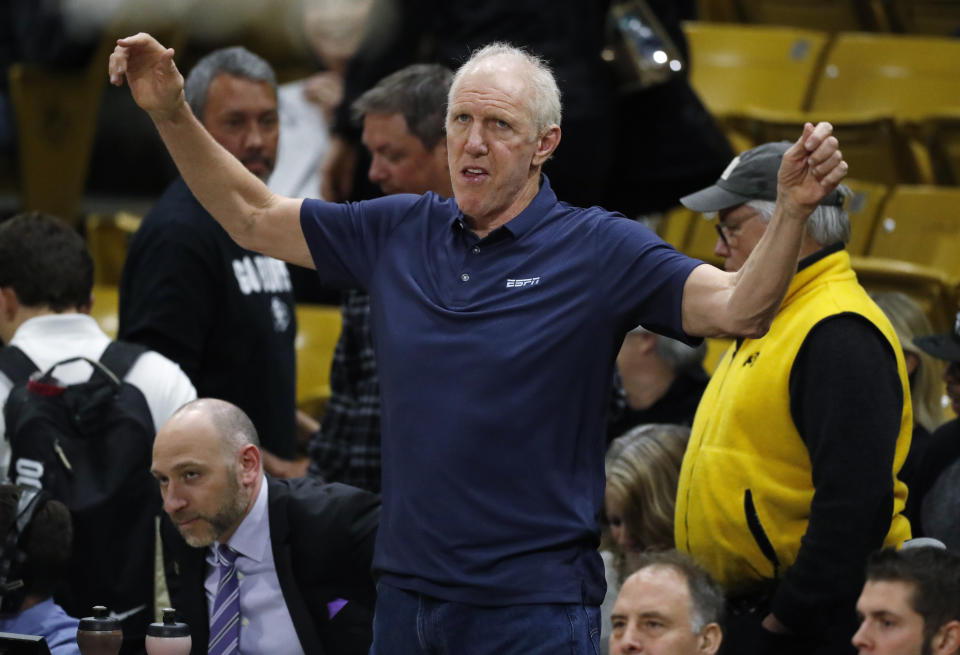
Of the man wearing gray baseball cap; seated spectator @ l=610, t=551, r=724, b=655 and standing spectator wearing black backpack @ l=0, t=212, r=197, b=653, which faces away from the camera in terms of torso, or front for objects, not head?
standing spectator wearing black backpack @ l=0, t=212, r=197, b=653

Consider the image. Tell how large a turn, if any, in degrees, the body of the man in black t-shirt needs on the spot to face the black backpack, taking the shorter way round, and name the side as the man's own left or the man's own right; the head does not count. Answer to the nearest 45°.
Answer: approximately 90° to the man's own right

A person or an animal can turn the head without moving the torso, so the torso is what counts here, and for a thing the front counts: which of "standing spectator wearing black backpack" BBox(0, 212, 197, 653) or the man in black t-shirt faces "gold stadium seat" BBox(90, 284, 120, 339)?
the standing spectator wearing black backpack

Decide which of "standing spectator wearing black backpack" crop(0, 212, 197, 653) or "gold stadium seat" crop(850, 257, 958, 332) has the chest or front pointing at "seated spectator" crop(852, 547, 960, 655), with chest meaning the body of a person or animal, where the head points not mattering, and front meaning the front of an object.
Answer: the gold stadium seat

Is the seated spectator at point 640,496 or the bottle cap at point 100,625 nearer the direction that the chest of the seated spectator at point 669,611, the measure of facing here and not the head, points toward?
the bottle cap

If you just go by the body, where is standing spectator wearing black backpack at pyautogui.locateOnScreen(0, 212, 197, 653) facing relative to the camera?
away from the camera

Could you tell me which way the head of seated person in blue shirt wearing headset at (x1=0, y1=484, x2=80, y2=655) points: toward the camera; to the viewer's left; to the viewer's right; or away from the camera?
away from the camera

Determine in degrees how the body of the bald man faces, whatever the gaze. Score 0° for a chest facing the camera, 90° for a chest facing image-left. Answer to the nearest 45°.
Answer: approximately 45°

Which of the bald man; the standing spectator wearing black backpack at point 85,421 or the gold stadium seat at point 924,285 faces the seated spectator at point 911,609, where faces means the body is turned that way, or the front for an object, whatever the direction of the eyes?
the gold stadium seat

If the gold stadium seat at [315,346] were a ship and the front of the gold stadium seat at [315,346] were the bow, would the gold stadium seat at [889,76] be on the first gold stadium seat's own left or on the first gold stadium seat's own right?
on the first gold stadium seat's own left

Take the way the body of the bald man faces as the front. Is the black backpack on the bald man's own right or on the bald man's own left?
on the bald man's own right

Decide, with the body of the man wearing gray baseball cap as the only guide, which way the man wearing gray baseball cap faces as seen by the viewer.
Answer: to the viewer's left

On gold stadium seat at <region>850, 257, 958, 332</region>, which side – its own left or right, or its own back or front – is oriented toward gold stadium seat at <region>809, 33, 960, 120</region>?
back

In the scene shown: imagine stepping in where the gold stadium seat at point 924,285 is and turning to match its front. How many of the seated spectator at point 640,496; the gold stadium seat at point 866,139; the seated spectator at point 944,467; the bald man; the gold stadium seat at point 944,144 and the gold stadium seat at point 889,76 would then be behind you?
3
